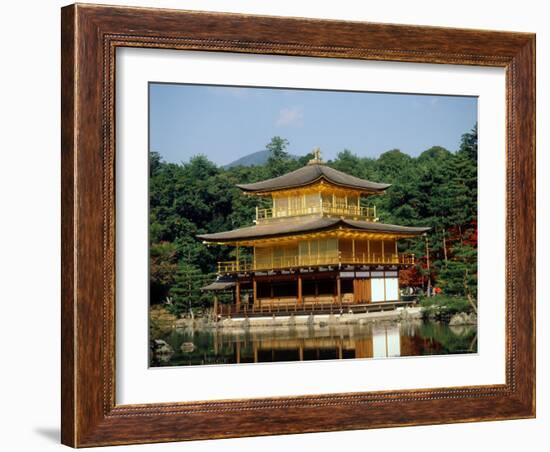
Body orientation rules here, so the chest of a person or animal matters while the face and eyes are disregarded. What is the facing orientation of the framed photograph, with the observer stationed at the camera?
facing the viewer and to the right of the viewer
